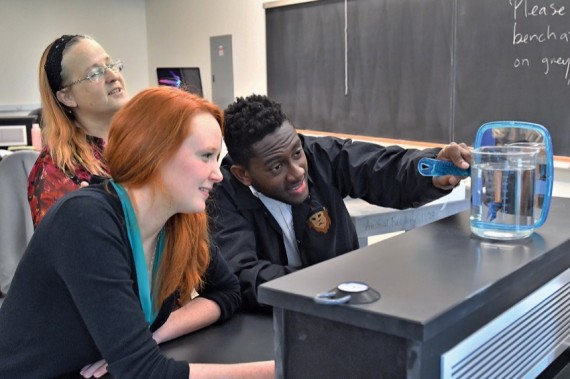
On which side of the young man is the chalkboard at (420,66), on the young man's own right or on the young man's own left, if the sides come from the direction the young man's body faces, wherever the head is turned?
on the young man's own left

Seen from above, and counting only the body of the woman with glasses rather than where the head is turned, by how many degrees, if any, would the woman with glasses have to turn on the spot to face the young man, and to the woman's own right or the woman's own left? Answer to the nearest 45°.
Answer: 0° — they already face them

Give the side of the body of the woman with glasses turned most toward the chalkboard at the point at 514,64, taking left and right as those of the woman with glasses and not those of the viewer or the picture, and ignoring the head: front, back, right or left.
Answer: left

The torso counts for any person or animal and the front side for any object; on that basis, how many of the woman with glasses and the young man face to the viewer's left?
0

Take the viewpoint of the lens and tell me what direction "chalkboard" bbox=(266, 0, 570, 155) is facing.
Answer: facing the viewer and to the left of the viewer

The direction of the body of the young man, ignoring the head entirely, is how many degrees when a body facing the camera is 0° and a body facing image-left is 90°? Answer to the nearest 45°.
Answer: approximately 315°

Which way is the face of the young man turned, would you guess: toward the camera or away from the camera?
toward the camera

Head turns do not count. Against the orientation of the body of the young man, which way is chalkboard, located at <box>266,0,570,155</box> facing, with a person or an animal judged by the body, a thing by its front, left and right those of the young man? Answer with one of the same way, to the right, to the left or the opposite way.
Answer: to the right

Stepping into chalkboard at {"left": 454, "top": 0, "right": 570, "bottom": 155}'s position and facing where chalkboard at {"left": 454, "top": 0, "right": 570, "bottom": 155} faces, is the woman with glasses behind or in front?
in front

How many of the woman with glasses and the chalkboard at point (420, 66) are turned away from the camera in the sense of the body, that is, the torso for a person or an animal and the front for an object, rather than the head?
0

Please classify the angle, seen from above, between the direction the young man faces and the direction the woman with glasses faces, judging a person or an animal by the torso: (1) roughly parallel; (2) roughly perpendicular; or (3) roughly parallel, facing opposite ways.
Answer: roughly parallel

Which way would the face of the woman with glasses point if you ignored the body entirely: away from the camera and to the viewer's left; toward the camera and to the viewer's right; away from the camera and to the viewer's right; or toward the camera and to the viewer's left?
toward the camera and to the viewer's right

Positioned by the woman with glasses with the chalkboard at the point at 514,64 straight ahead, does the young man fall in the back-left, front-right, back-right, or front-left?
front-right

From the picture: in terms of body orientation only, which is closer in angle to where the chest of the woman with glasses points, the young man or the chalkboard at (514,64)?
the young man
